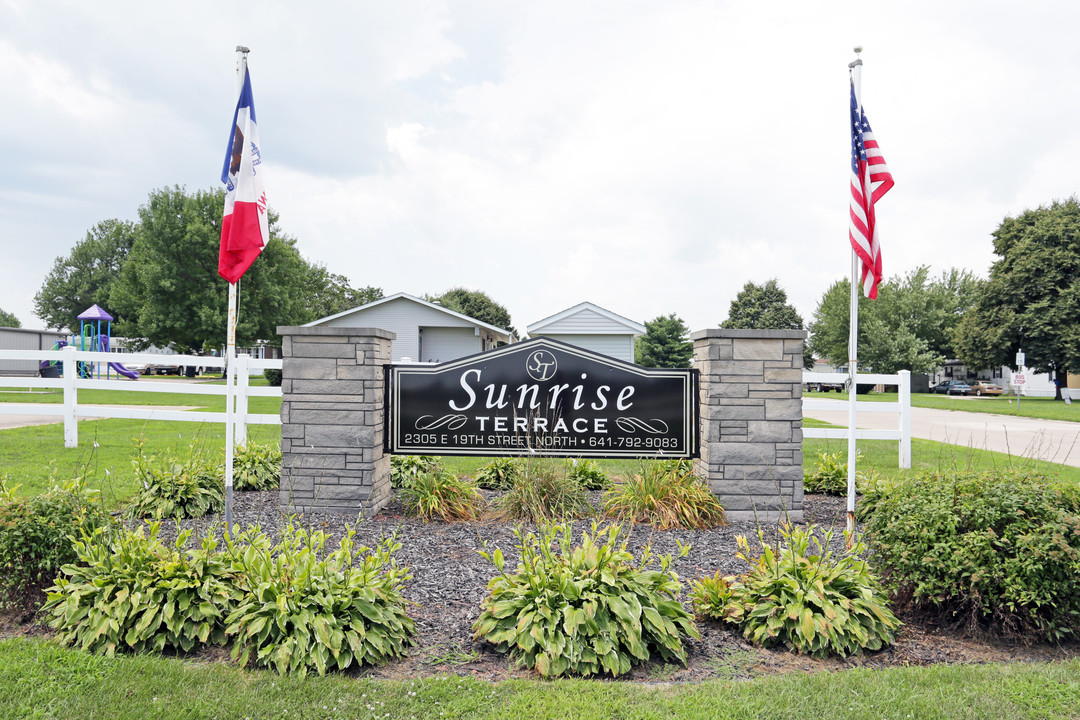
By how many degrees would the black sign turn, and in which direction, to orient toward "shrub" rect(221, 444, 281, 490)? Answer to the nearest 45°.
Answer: approximately 90° to its right

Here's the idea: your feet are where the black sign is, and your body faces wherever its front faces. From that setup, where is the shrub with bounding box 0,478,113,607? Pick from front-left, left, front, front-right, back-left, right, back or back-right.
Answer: front-right

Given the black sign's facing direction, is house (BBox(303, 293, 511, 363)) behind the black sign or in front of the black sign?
behind

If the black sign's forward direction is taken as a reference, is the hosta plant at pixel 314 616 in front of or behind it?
in front

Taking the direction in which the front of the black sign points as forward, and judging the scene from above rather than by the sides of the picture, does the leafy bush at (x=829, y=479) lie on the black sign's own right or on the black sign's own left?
on the black sign's own left

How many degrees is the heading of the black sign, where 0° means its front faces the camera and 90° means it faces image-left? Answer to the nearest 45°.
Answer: approximately 0°

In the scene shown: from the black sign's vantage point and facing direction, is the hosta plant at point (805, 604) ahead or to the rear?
ahead

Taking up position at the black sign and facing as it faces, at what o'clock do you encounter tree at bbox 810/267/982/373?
The tree is roughly at 7 o'clock from the black sign.

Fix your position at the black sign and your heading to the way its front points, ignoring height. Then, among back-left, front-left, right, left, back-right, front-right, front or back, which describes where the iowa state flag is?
front-right

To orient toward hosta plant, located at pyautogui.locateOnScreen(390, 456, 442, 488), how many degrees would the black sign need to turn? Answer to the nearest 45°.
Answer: approximately 135° to its right

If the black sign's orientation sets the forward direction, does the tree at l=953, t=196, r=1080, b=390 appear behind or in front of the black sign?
behind
